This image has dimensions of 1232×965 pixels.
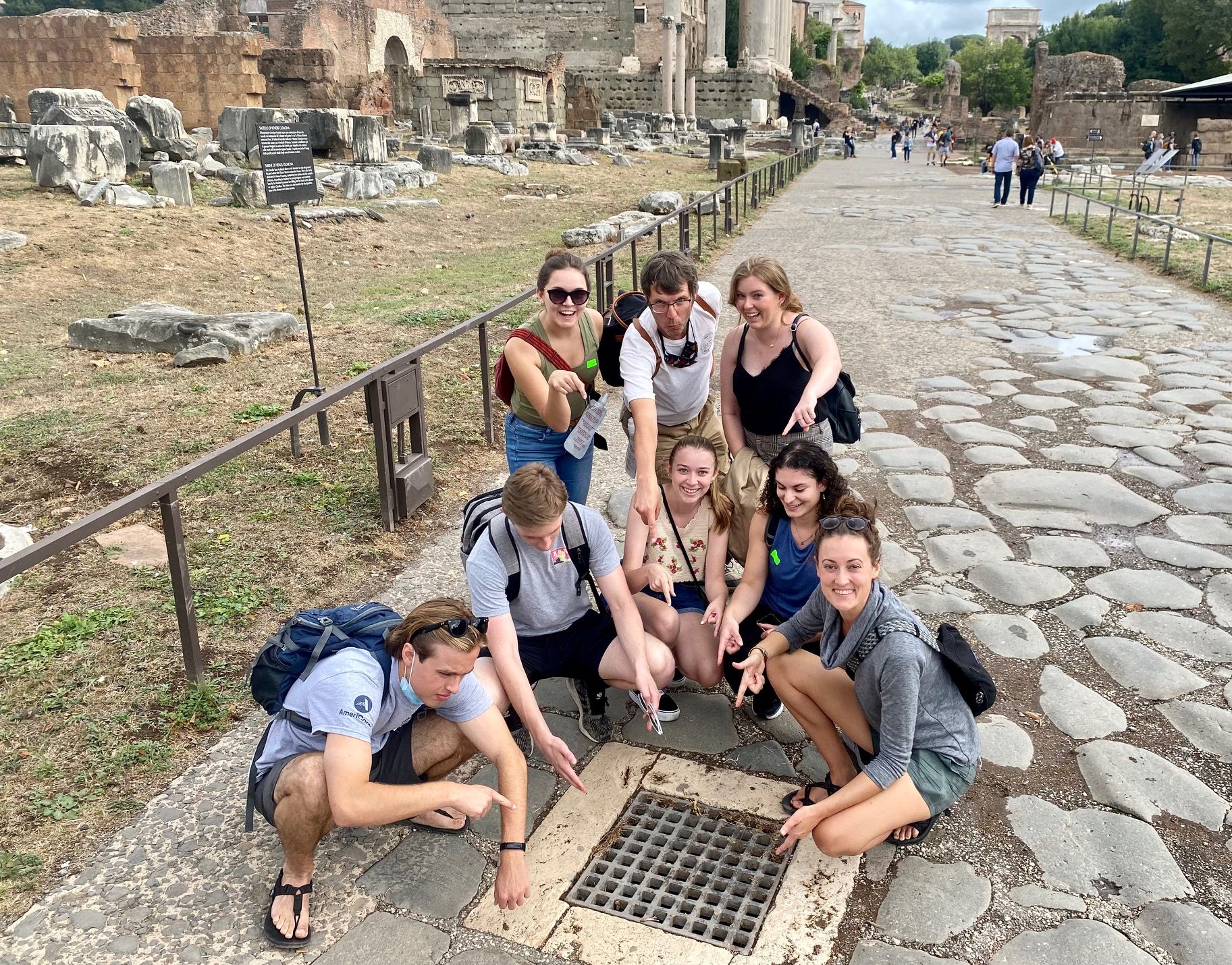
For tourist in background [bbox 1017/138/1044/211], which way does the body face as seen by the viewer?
away from the camera

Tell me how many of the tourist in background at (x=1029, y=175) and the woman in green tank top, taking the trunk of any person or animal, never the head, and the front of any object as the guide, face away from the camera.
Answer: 1

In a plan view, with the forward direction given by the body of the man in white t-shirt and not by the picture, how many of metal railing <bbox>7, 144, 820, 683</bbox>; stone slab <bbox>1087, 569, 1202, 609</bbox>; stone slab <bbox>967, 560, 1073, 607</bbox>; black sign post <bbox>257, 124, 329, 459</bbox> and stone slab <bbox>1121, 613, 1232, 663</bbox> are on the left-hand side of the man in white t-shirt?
3

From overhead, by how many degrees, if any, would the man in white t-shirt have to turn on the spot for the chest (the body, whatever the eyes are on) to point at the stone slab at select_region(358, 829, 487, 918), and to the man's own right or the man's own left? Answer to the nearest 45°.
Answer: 0° — they already face it

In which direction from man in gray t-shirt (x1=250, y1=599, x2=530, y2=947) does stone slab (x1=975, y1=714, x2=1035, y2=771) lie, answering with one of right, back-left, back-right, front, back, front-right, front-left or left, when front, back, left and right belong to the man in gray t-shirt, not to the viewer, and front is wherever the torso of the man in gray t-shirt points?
front-left

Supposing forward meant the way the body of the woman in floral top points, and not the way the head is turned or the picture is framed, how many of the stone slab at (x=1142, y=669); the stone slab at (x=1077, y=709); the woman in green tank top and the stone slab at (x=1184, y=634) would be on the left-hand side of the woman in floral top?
3

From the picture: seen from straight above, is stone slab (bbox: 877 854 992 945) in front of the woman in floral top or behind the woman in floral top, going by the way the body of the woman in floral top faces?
in front

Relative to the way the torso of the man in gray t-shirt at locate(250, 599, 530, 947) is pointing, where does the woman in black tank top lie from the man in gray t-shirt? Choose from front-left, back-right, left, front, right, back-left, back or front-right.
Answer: left

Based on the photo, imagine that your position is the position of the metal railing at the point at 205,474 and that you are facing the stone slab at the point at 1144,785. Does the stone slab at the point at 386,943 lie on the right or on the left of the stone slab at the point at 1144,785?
right

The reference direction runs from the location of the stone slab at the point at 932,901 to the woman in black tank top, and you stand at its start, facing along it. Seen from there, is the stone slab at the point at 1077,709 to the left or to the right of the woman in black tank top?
right

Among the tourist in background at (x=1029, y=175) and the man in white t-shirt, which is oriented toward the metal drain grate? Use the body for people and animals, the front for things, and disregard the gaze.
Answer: the man in white t-shirt

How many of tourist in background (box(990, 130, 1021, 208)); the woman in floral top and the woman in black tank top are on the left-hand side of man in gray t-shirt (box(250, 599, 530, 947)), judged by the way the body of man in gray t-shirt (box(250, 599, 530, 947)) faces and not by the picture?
3

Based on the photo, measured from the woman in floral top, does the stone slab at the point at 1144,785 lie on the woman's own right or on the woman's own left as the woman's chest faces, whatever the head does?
on the woman's own left
